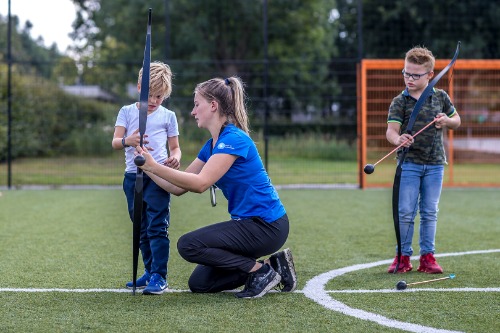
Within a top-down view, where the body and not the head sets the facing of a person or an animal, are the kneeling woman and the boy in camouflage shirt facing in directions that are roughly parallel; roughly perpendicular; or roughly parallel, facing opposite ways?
roughly perpendicular

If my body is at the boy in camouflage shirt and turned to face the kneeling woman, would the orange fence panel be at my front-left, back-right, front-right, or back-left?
back-right

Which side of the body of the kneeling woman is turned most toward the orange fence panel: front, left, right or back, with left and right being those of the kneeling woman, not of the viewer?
right

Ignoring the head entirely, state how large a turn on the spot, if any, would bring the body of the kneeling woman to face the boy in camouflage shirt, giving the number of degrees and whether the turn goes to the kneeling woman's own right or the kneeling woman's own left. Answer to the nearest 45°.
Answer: approximately 135° to the kneeling woman's own right

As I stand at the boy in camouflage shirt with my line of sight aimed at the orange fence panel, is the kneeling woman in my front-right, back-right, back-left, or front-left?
back-left

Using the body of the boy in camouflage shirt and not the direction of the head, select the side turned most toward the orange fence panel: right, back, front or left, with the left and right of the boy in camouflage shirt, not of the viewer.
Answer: back

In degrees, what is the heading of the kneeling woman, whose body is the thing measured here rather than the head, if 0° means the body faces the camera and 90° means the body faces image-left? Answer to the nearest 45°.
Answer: approximately 90°

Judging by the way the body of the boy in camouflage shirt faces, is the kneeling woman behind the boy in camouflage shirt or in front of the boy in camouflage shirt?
in front

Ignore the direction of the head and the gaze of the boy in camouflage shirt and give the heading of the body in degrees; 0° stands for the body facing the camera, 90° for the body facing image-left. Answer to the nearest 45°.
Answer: approximately 0°

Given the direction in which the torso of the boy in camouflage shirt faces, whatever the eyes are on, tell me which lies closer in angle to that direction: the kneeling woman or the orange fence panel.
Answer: the kneeling woman

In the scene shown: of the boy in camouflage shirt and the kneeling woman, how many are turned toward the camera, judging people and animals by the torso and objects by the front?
1

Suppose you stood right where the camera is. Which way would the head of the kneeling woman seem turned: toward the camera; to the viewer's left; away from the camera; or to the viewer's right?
to the viewer's left
